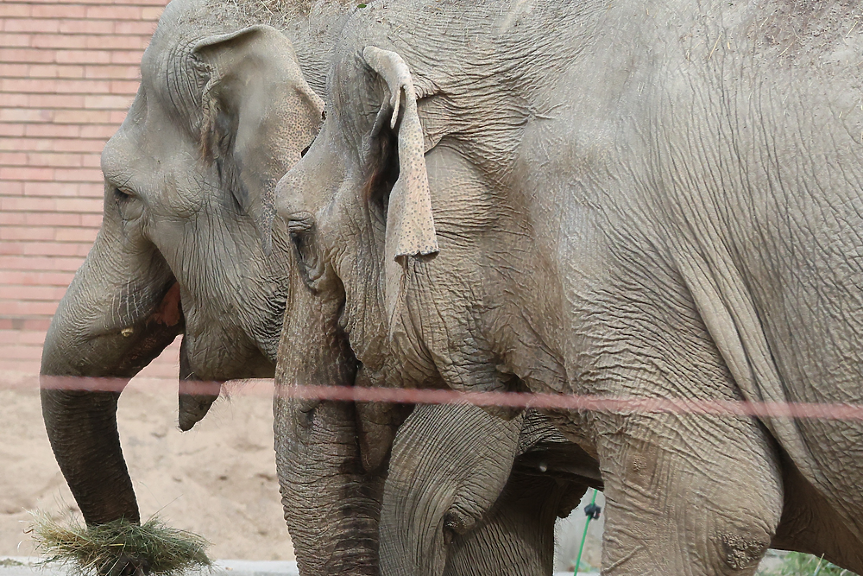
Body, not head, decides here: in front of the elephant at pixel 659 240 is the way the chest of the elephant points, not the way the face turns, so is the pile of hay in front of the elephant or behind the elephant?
in front

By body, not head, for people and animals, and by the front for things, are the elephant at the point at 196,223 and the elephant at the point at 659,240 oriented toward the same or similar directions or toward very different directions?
same or similar directions

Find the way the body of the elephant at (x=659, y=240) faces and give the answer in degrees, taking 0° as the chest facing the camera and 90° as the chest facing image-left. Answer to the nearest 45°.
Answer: approximately 90°

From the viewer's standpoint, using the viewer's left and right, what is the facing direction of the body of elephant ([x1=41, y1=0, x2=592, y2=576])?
facing to the left of the viewer

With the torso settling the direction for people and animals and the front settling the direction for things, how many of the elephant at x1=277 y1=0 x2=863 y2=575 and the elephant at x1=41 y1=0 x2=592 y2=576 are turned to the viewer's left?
2
